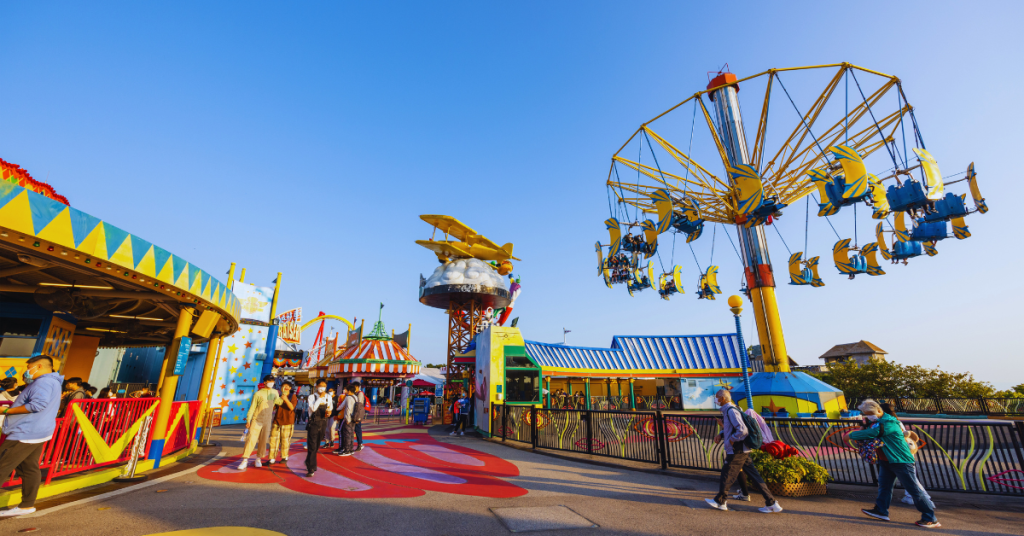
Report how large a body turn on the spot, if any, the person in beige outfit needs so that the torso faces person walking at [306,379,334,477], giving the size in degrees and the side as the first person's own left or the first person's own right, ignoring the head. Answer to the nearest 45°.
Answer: approximately 45° to the first person's own left

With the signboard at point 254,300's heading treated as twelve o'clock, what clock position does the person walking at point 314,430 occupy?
The person walking is roughly at 12 o'clock from the signboard.

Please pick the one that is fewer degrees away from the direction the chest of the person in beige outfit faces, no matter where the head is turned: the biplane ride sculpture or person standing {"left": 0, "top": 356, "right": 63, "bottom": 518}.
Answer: the person standing

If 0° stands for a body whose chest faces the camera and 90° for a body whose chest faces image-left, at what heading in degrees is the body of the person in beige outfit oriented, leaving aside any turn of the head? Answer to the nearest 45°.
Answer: approximately 0°

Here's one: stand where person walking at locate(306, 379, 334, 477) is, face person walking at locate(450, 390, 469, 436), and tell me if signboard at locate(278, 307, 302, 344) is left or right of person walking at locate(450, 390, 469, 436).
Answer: left

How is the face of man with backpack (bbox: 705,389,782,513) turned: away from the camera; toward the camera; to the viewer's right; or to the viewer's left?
to the viewer's left

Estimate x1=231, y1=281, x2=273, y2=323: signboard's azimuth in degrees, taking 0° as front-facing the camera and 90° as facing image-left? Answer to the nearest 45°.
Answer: approximately 0°

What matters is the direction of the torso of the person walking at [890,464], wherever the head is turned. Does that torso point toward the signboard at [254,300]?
yes

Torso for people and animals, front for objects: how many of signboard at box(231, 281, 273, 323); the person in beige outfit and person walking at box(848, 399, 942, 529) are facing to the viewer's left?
1

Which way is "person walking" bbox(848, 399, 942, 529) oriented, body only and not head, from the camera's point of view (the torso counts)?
to the viewer's left

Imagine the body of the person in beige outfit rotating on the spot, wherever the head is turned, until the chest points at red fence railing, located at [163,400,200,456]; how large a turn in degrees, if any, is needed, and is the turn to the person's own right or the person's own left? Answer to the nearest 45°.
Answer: approximately 135° to the person's own right

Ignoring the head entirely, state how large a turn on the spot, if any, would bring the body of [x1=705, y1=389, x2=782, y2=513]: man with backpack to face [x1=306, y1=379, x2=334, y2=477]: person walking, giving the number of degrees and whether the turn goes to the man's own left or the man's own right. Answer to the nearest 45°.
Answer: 0° — they already face them

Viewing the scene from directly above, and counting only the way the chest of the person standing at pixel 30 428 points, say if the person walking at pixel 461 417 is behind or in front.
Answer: behind
